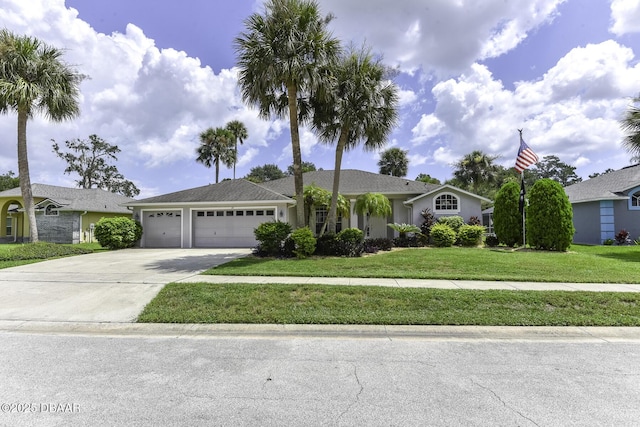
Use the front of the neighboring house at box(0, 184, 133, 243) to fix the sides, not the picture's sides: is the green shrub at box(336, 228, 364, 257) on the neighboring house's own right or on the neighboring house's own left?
on the neighboring house's own left

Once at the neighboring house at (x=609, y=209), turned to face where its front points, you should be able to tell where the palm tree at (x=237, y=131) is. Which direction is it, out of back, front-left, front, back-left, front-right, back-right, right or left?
back-right

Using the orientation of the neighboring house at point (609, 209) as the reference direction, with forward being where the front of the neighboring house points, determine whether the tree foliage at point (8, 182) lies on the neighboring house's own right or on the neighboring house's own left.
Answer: on the neighboring house's own right

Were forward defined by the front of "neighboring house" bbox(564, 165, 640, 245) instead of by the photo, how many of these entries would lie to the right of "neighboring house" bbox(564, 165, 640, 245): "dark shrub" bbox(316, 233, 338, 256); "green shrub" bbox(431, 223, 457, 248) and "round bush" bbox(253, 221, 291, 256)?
3

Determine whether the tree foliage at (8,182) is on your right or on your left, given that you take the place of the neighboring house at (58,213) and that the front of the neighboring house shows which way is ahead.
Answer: on your right

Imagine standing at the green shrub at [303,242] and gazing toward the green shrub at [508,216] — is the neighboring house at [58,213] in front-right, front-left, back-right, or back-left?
back-left

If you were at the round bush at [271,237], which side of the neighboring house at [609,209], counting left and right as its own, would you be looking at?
right

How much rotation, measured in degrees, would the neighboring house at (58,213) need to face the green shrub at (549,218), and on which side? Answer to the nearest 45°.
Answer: approximately 90° to its left

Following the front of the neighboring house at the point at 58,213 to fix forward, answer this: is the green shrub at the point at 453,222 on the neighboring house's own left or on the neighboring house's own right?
on the neighboring house's own left

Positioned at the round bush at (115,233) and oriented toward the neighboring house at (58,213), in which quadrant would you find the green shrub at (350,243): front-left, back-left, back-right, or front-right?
back-right

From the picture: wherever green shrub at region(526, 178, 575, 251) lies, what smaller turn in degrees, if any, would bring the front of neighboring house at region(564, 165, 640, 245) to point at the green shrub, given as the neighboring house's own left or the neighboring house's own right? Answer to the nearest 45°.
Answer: approximately 45° to the neighboring house's own right

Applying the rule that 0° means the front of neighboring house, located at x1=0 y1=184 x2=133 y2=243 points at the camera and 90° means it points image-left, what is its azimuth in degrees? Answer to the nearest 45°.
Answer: approximately 45°

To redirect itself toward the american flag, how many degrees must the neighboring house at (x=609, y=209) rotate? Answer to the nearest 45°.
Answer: approximately 90° to its right

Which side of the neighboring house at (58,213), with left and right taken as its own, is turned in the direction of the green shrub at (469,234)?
left

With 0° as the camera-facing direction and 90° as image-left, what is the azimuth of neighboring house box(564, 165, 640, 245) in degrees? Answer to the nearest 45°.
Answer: approximately 315°

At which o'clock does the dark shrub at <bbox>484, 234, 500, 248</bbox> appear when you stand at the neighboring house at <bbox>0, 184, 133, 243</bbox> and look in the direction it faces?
The dark shrub is roughly at 9 o'clock from the neighboring house.
